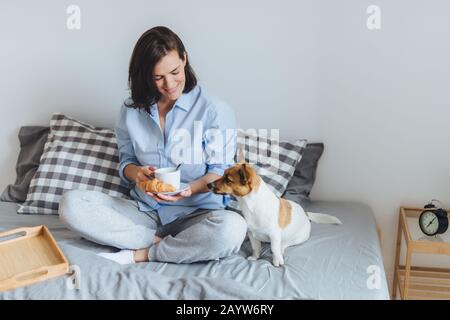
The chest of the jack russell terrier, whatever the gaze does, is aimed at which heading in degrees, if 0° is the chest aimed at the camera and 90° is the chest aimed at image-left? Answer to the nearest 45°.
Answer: approximately 45°

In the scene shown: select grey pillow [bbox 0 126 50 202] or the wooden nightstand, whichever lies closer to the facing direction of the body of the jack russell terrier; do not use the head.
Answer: the grey pillow

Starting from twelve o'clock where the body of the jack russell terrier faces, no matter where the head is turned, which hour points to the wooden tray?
The wooden tray is roughly at 1 o'clock from the jack russell terrier.

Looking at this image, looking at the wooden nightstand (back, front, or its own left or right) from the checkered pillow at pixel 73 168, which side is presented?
right

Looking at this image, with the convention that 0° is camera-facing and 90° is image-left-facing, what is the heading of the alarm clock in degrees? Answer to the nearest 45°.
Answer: approximately 45°

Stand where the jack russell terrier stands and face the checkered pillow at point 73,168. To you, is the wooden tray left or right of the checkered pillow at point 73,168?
left

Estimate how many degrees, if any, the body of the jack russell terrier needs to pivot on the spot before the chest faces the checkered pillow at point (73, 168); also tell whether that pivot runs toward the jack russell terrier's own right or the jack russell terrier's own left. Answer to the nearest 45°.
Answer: approximately 90° to the jack russell terrier's own right
